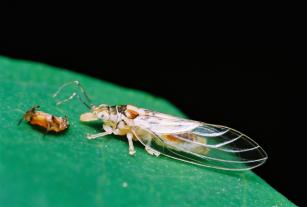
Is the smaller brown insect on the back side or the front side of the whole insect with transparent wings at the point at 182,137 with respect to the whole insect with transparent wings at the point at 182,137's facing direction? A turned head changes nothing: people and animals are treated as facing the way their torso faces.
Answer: on the front side

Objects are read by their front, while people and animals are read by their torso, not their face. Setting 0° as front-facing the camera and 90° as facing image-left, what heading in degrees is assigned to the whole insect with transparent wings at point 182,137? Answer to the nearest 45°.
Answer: approximately 90°
